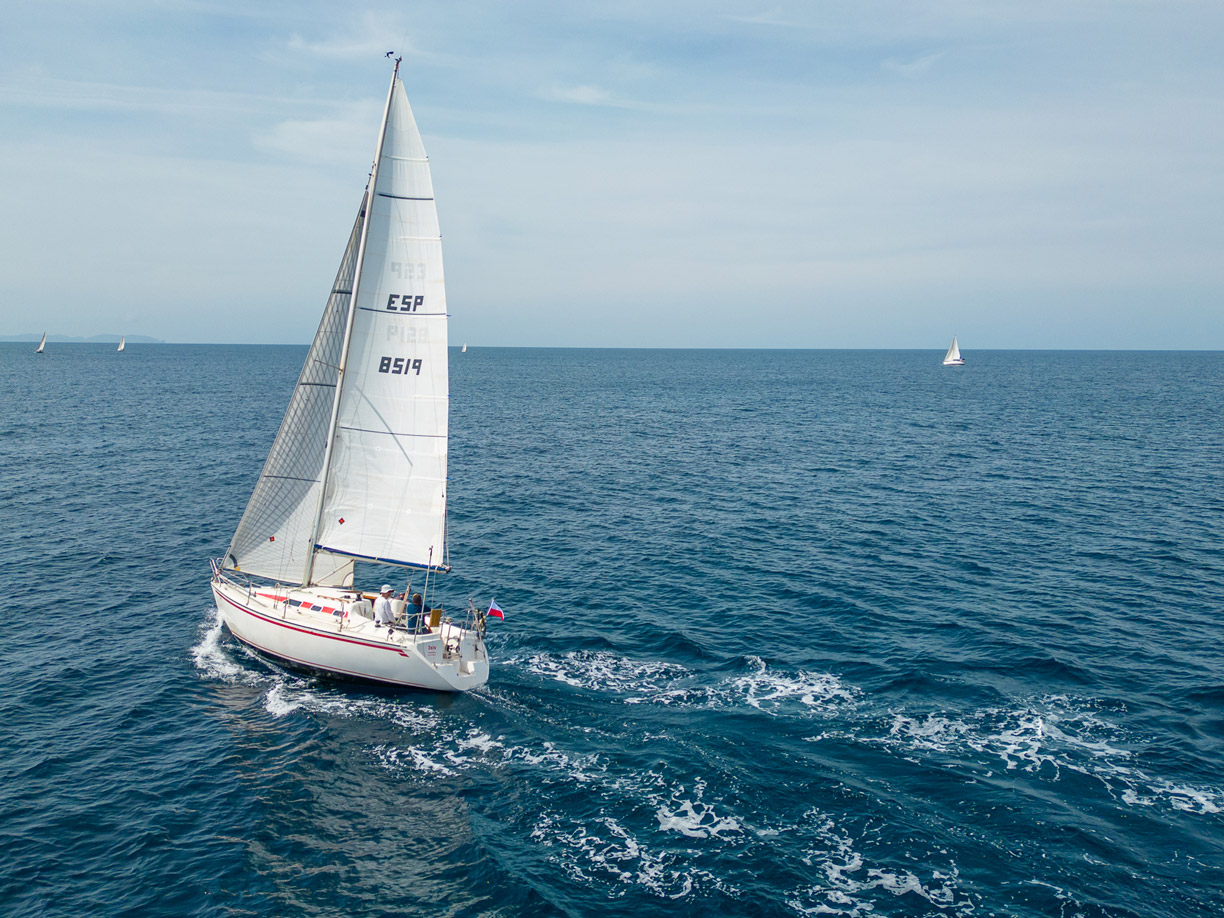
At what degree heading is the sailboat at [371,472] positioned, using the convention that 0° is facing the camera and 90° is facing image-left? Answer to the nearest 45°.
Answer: approximately 135°
